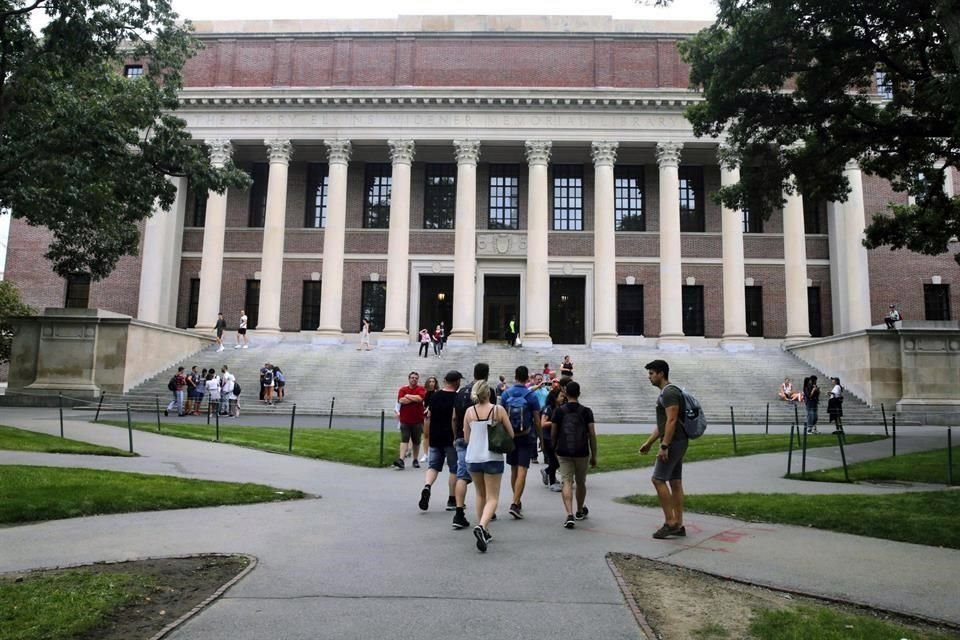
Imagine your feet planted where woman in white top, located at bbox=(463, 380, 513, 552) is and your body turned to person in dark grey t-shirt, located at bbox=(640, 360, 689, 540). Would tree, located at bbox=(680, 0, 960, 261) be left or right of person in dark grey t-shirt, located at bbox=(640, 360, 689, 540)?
left

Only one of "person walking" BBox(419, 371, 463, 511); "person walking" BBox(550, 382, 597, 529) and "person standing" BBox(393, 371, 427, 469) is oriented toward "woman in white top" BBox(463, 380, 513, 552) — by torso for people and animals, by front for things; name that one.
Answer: "person standing" BBox(393, 371, 427, 469)

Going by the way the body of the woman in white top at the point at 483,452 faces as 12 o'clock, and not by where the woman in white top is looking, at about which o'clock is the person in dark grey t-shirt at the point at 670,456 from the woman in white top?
The person in dark grey t-shirt is roughly at 3 o'clock from the woman in white top.

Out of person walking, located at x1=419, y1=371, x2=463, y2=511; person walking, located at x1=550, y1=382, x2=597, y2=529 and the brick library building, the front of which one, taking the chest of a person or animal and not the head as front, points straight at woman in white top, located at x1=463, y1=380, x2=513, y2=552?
the brick library building

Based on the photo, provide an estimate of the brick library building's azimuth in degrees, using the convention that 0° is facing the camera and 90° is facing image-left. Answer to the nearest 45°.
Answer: approximately 0°

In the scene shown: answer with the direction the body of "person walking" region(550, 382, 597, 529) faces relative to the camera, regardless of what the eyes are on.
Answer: away from the camera

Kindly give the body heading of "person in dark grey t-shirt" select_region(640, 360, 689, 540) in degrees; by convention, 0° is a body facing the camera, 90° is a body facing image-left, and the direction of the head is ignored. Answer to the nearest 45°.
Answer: approximately 90°

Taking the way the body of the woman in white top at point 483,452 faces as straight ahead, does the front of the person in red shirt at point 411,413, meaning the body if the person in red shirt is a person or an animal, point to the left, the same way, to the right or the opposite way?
the opposite way

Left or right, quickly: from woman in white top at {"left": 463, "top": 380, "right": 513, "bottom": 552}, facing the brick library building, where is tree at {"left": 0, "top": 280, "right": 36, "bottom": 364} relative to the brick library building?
left

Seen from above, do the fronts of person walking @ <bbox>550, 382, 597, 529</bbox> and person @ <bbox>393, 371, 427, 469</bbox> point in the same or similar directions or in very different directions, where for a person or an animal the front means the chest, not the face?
very different directions

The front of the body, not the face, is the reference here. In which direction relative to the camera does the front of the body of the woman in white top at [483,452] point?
away from the camera

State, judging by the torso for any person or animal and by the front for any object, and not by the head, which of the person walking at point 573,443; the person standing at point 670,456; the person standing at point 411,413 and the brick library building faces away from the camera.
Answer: the person walking at point 573,443

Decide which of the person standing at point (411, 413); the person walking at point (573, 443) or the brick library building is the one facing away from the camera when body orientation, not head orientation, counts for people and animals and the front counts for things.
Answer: the person walking at point (573, 443)
